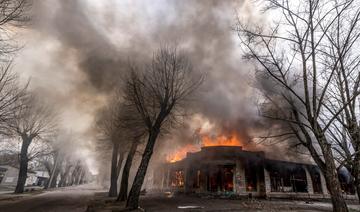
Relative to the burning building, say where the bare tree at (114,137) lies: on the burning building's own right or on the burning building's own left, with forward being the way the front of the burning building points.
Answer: on the burning building's own right

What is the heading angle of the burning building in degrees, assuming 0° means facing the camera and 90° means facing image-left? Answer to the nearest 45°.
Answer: approximately 0°
